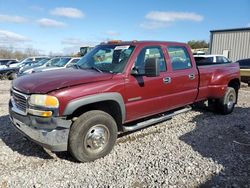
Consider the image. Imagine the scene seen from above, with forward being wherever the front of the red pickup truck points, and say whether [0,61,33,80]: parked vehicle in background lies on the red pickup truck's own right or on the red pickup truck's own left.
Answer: on the red pickup truck's own right

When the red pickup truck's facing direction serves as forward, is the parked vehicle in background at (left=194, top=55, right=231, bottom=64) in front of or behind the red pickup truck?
behind

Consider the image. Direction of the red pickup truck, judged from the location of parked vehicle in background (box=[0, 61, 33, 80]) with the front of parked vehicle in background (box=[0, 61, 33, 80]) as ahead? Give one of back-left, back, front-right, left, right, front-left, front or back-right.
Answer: front-left

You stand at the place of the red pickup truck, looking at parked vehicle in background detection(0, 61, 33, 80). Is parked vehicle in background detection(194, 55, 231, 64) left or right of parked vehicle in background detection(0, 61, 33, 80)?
right

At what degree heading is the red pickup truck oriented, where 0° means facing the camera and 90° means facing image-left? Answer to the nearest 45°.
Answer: approximately 45°
